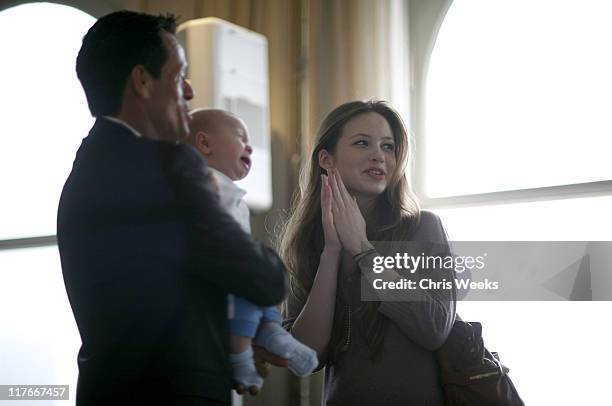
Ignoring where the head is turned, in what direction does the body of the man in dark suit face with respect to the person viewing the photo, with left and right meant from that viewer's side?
facing away from the viewer and to the right of the viewer

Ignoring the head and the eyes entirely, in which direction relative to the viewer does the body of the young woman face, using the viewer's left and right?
facing the viewer

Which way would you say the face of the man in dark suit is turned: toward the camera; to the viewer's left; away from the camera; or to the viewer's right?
to the viewer's right

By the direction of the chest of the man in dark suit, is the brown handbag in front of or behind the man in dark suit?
in front

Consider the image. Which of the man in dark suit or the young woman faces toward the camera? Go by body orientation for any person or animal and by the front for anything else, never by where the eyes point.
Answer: the young woman

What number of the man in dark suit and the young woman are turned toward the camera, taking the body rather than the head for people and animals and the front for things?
1

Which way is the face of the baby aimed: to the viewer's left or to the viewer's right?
to the viewer's right

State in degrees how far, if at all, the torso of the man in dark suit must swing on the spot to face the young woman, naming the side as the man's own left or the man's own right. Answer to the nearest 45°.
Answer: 0° — they already face them

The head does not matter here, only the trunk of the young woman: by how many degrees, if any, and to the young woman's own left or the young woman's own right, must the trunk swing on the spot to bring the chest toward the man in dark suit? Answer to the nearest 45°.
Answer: approximately 45° to the young woman's own right
